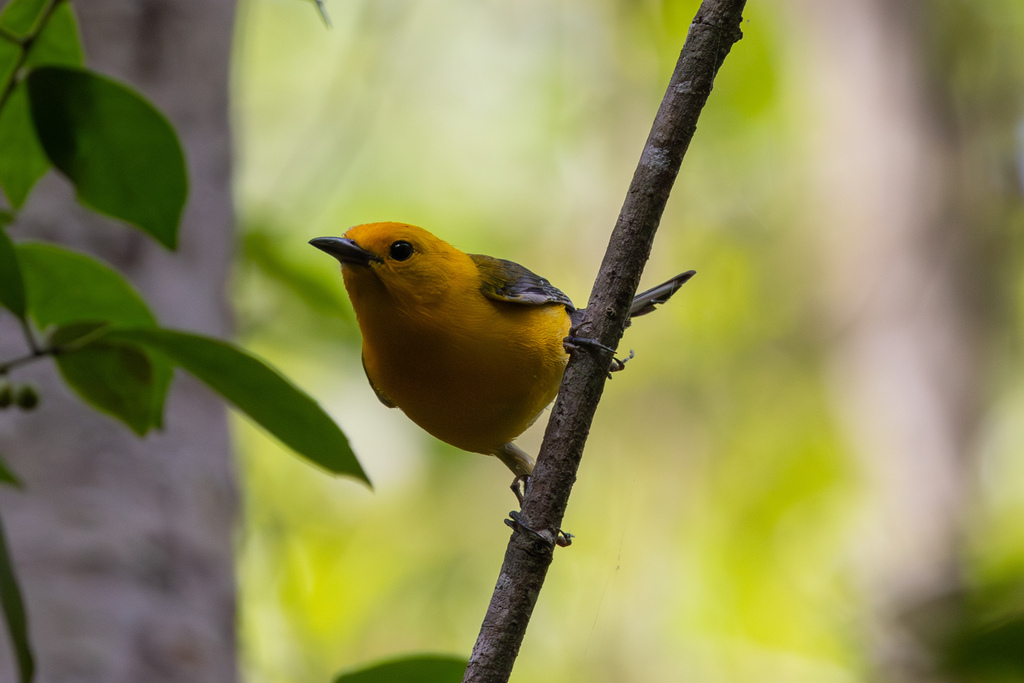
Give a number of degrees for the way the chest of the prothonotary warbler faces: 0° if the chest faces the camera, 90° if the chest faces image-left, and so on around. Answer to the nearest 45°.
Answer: approximately 45°

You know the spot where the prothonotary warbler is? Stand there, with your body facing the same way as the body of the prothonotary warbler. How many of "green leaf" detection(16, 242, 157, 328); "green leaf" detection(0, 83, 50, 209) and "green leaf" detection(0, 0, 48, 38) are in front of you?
3
